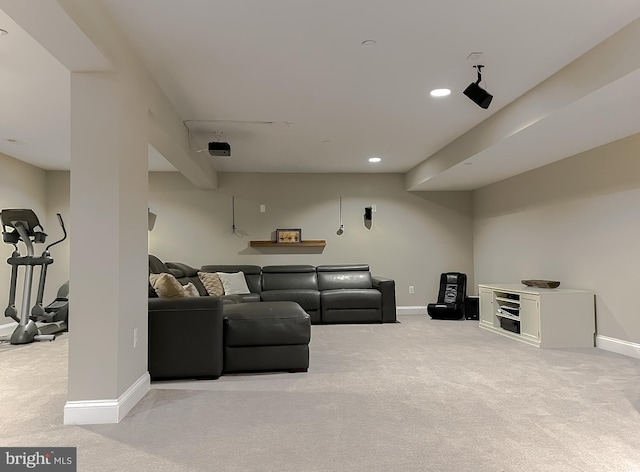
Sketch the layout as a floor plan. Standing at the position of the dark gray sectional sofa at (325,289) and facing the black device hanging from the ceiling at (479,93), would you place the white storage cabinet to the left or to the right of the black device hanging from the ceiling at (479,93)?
left

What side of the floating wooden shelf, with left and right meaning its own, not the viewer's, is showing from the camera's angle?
front

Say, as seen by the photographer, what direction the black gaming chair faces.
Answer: facing the viewer and to the left of the viewer

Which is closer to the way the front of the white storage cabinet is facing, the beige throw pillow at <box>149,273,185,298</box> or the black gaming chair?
the beige throw pillow

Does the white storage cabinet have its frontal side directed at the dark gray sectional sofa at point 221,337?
yes

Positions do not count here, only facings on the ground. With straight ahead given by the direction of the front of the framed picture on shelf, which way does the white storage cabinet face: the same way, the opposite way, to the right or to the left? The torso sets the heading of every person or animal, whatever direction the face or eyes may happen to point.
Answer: to the right

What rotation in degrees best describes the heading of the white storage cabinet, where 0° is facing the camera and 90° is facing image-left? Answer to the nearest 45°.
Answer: approximately 45°

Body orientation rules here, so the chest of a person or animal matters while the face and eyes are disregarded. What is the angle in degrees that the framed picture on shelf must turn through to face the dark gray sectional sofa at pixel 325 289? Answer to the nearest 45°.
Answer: approximately 45° to its left

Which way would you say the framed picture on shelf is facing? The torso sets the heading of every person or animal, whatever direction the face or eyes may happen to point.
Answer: toward the camera

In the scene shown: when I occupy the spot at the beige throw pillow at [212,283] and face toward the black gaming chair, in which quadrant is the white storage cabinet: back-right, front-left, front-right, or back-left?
front-right

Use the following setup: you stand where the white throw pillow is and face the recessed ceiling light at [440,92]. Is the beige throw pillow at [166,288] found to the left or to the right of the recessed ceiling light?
right
